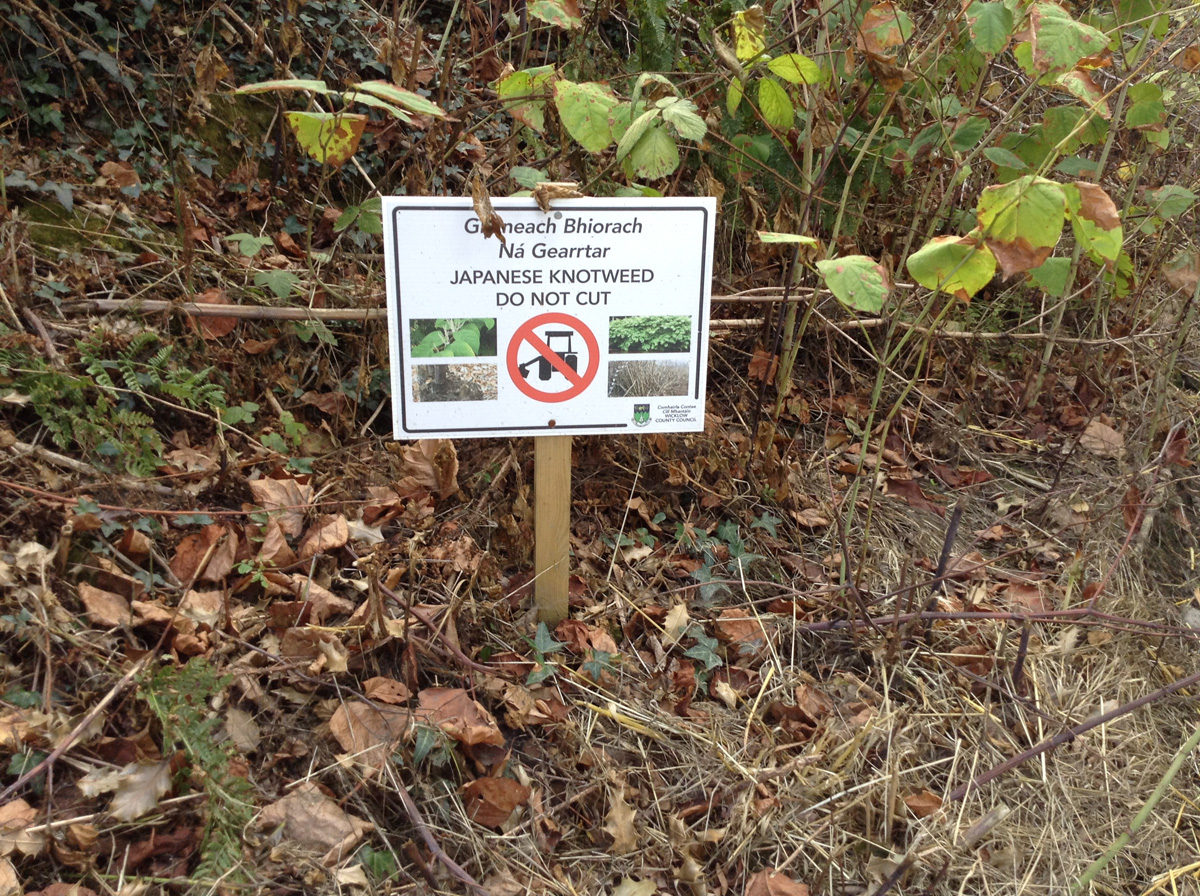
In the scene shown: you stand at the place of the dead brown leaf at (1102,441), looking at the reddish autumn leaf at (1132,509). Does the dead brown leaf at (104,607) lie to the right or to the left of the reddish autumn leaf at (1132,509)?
right

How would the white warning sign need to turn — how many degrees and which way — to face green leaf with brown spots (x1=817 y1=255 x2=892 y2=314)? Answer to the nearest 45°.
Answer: approximately 90° to its left

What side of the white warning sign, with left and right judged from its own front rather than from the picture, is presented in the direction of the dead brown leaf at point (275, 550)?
right

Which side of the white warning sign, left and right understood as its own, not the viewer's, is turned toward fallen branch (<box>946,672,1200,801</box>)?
left
